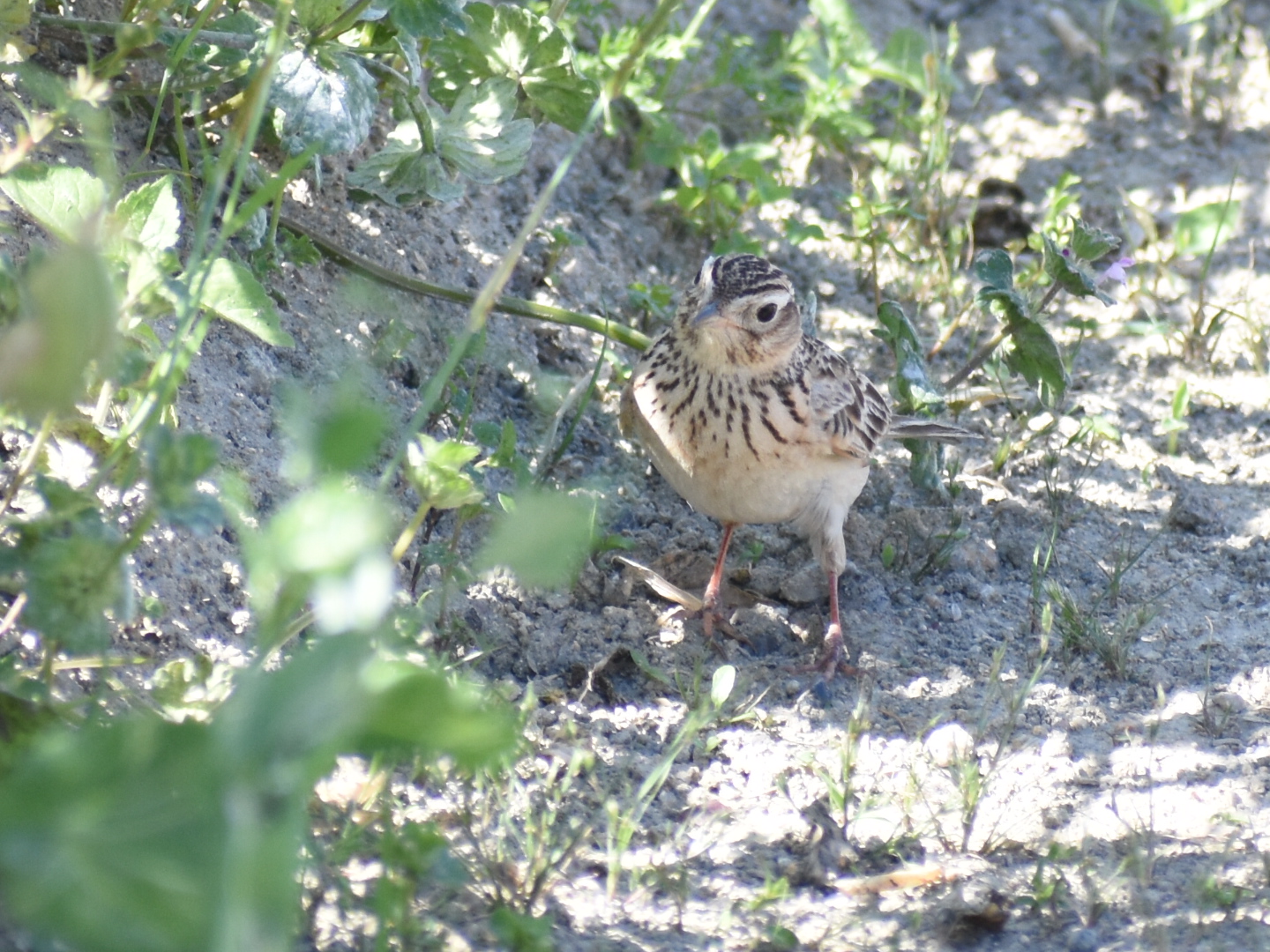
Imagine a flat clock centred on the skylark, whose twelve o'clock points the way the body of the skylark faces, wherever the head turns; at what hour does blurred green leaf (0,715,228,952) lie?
The blurred green leaf is roughly at 11 o'clock from the skylark.

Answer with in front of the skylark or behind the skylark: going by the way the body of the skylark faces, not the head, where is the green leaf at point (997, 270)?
behind

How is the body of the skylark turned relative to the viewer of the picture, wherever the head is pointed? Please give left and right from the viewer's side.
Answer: facing the viewer and to the left of the viewer

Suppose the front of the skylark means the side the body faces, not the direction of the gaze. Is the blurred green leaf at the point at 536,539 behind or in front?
in front

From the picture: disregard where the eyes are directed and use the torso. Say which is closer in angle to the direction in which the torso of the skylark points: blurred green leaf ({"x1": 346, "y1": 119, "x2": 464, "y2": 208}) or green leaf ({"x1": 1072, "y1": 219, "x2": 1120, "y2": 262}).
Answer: the blurred green leaf

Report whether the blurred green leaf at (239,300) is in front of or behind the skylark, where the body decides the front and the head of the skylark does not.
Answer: in front

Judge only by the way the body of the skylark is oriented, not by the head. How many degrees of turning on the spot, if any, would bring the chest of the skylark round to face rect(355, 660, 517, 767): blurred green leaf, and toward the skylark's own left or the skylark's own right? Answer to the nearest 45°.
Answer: approximately 45° to the skylark's own left

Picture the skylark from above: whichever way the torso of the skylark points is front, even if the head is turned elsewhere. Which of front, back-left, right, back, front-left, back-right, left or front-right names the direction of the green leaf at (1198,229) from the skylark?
back

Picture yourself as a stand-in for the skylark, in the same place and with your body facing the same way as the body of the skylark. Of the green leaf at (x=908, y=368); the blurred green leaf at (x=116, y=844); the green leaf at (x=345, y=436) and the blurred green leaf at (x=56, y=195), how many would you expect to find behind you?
1
